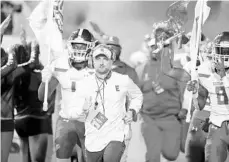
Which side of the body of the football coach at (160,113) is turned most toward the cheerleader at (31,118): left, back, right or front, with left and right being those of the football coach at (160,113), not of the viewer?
right

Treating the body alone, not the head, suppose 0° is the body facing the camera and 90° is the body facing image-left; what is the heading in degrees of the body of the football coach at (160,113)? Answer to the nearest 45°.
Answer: approximately 0°

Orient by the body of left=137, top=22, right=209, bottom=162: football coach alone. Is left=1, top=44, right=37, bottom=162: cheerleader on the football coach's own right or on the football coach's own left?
on the football coach's own right

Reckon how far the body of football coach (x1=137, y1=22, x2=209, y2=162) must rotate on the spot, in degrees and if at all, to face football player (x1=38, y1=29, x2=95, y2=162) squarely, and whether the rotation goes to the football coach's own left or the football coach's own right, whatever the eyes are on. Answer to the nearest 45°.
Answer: approximately 45° to the football coach's own right
